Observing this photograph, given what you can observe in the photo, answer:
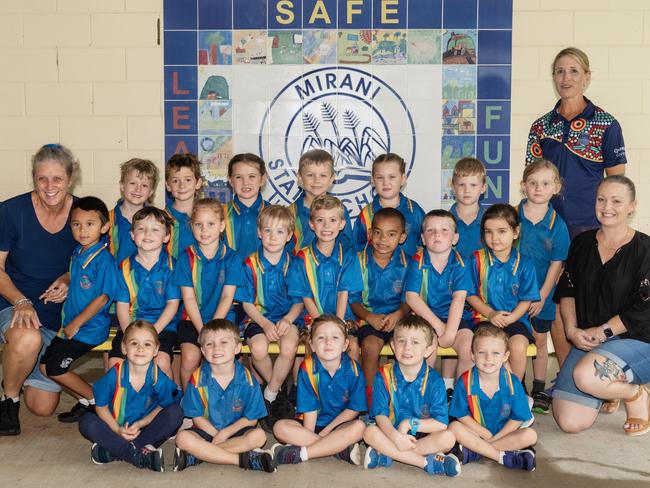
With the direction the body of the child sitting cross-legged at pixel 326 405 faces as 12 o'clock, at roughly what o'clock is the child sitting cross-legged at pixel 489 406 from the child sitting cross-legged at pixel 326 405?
the child sitting cross-legged at pixel 489 406 is roughly at 9 o'clock from the child sitting cross-legged at pixel 326 405.

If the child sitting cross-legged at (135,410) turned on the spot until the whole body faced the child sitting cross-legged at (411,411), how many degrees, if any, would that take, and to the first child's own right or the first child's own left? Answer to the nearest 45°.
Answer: approximately 90° to the first child's own left

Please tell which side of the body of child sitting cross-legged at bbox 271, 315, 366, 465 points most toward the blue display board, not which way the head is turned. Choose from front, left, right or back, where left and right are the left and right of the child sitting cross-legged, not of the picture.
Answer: back

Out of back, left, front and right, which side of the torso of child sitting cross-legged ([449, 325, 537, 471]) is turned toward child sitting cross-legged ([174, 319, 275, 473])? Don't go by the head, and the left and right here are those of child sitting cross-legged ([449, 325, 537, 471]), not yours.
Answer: right

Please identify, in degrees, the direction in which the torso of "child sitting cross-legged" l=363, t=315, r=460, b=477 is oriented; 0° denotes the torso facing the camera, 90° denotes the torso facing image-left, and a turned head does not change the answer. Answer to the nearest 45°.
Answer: approximately 0°

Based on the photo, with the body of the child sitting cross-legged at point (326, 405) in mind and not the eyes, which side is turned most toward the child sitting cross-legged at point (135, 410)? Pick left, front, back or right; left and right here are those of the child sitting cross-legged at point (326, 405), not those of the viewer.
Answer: right

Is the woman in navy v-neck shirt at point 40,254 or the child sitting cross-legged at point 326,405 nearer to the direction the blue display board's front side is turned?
the child sitting cross-legged

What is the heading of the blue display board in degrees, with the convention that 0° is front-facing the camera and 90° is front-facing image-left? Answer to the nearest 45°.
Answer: approximately 0°

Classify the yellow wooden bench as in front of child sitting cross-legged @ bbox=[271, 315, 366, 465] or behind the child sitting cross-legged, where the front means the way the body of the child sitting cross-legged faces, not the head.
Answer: behind
